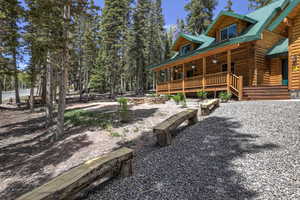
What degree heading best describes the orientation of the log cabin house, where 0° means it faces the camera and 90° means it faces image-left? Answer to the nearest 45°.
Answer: approximately 45°

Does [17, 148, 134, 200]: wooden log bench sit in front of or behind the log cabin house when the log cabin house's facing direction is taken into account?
in front

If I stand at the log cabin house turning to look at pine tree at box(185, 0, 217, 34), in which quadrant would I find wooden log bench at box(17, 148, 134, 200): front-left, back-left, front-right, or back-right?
back-left

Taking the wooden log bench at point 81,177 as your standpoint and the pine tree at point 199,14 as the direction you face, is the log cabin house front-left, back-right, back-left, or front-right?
front-right

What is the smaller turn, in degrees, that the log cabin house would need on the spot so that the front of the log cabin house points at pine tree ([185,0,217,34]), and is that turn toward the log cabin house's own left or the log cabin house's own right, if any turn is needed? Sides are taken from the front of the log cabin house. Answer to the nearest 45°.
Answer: approximately 135° to the log cabin house's own right

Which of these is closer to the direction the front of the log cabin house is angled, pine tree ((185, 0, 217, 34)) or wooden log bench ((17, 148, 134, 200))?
the wooden log bench

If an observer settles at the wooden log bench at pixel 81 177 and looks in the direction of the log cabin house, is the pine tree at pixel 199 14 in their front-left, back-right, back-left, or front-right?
front-left
